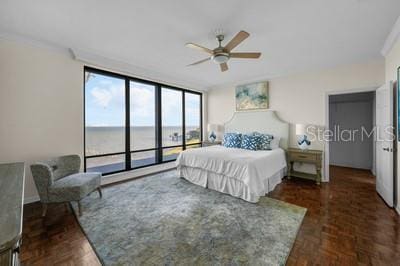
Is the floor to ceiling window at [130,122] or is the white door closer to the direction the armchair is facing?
the white door

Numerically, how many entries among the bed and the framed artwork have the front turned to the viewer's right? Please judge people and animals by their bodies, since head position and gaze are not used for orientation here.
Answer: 0

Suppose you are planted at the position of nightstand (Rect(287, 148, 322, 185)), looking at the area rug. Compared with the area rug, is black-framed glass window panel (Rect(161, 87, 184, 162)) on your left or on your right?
right

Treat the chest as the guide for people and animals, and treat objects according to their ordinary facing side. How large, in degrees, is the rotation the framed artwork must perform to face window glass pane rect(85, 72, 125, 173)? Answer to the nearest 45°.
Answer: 0° — it already faces it

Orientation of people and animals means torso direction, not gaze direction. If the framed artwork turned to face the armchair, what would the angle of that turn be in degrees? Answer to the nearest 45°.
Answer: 0° — it already faces it

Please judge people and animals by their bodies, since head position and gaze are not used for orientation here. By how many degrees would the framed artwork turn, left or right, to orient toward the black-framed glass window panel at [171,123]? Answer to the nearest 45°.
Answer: approximately 45° to its right

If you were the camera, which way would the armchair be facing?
facing the viewer and to the right of the viewer

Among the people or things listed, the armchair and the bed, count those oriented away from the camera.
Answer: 0

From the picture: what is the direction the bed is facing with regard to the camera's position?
facing the viewer and to the left of the viewer

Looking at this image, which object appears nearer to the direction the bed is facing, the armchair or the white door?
the armchair
